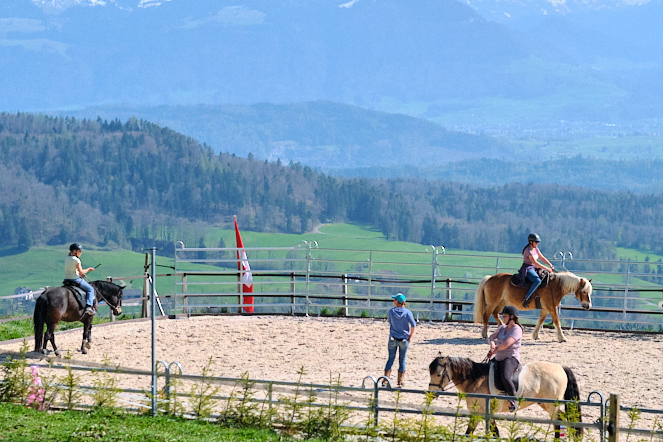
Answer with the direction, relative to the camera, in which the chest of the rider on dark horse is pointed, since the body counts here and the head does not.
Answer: to the viewer's right

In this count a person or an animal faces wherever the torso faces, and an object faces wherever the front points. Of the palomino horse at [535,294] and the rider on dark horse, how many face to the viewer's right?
2

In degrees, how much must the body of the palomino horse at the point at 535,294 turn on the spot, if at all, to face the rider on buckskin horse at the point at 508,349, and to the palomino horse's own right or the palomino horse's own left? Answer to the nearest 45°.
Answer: approximately 90° to the palomino horse's own right

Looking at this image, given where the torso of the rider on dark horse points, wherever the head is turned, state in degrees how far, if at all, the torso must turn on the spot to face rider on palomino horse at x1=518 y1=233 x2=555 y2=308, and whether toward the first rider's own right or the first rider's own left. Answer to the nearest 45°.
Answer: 0° — they already face them

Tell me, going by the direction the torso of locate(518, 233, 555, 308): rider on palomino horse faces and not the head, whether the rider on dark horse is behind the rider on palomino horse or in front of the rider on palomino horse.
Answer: behind

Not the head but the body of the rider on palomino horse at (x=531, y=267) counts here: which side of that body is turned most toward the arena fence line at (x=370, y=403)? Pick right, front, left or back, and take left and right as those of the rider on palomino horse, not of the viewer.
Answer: right

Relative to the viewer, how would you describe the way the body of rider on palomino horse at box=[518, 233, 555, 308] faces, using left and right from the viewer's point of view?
facing to the right of the viewer

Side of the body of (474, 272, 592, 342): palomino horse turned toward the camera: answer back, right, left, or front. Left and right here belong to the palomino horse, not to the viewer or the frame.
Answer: right

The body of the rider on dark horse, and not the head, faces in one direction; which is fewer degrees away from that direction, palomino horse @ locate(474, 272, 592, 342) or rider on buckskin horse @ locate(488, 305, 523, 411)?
the palomino horse
